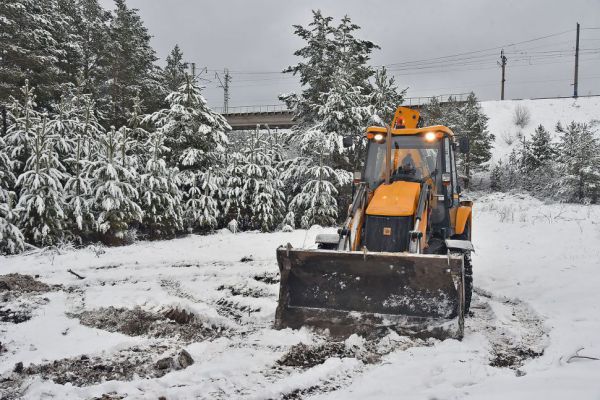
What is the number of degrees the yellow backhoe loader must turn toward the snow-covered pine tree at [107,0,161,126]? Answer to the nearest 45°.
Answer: approximately 135° to its right

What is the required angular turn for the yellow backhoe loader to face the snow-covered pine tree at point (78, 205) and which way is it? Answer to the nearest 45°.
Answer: approximately 135° to its right

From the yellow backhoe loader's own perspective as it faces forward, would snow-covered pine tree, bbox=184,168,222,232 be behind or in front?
behind

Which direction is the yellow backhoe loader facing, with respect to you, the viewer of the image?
facing the viewer

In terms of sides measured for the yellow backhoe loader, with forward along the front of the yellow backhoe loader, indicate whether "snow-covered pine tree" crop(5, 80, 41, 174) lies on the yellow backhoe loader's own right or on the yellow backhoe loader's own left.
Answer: on the yellow backhoe loader's own right

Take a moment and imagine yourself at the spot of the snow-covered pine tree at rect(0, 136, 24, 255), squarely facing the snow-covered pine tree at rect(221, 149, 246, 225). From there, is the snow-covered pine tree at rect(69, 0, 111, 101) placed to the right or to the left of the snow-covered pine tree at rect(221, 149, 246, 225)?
left

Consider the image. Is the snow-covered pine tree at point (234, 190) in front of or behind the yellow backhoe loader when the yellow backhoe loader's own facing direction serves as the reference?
behind

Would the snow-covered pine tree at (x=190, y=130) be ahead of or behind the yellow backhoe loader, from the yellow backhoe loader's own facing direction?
behind

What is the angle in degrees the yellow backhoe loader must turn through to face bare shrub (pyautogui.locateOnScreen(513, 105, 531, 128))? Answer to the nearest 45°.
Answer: approximately 180°

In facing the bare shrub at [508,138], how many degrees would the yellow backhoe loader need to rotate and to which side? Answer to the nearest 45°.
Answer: approximately 180°

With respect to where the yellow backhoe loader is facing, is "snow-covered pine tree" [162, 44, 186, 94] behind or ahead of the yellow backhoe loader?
behind

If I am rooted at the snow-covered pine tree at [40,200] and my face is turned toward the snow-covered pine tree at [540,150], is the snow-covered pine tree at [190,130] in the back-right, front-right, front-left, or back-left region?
front-left

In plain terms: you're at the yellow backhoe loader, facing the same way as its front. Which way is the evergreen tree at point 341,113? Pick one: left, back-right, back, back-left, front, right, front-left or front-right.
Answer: back

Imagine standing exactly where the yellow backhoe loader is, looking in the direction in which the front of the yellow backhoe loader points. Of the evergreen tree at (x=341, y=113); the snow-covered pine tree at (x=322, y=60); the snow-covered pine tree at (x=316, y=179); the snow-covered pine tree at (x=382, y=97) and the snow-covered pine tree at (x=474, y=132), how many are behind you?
5
